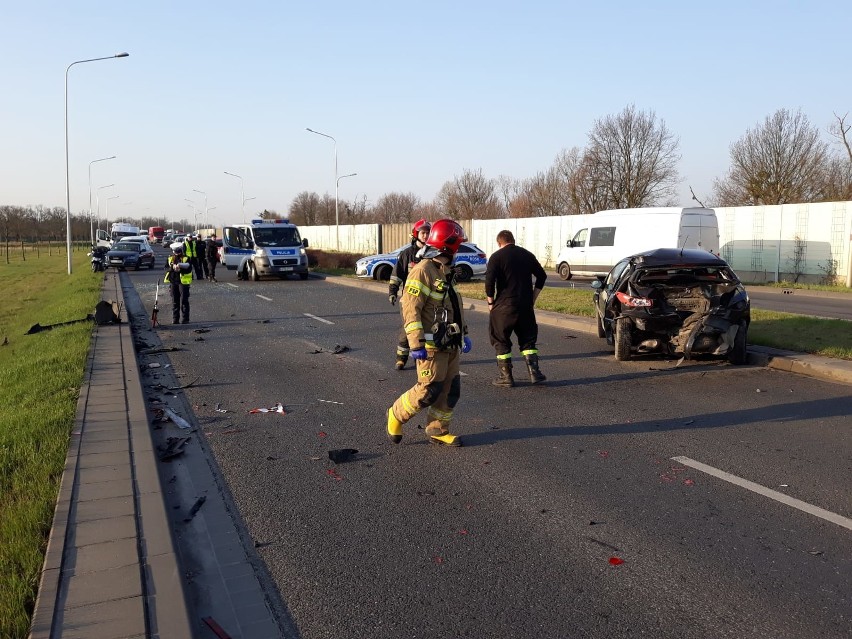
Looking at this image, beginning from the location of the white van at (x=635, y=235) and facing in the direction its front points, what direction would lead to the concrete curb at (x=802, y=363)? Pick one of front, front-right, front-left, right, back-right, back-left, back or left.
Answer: back-left

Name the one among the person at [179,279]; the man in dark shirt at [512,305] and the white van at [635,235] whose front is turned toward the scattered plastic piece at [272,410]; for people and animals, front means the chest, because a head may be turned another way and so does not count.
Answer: the person

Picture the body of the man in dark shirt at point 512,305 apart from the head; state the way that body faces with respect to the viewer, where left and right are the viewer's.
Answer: facing away from the viewer

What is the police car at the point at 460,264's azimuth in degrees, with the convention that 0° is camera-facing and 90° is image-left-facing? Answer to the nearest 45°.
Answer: approximately 90°

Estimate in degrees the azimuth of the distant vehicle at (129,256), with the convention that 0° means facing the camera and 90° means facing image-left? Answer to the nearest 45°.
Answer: approximately 45°

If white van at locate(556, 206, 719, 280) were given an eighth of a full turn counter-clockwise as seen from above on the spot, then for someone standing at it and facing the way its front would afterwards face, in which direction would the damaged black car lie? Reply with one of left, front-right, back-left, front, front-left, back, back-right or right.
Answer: left

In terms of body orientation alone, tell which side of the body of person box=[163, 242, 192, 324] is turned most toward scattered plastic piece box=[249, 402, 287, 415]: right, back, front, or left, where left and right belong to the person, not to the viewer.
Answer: front

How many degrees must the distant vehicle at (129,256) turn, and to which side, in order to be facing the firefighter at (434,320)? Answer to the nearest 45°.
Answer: approximately 45° to its left

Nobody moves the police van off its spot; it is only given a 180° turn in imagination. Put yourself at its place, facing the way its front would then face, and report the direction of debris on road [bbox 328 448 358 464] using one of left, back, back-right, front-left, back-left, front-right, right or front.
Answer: back-left

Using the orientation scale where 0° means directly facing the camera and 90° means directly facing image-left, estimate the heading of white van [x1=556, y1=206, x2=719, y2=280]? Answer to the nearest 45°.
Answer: approximately 135°

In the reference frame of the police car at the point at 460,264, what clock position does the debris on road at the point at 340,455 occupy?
The debris on road is roughly at 9 o'clock from the police car.

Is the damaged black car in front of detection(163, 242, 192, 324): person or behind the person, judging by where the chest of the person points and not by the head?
in front

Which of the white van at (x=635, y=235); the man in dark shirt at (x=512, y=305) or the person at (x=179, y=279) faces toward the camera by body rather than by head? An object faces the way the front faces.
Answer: the person

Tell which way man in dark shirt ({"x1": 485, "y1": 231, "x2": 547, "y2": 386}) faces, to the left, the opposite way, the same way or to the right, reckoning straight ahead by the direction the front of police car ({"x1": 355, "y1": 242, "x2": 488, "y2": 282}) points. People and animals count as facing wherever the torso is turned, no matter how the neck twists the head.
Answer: to the right
